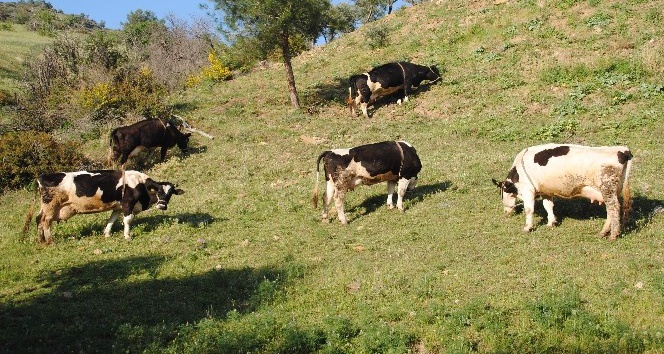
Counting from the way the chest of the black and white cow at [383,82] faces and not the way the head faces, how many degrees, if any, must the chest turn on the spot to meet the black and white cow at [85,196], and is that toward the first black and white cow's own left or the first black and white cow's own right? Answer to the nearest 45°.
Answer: approximately 180°

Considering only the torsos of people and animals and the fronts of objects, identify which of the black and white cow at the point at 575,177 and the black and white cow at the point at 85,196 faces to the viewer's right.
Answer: the black and white cow at the point at 85,196

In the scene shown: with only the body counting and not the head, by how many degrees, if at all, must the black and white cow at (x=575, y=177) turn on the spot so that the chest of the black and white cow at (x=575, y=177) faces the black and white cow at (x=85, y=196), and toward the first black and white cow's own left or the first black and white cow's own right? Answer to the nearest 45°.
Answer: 0° — it already faces it

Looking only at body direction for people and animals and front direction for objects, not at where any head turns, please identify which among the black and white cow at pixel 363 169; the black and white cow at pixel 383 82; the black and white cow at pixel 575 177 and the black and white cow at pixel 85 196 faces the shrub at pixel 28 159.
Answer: the black and white cow at pixel 575 177

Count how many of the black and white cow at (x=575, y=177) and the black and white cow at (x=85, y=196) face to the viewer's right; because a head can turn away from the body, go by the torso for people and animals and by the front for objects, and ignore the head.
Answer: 1

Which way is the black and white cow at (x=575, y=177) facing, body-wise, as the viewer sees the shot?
to the viewer's left

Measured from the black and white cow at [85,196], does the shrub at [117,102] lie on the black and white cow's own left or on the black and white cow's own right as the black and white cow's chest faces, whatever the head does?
on the black and white cow's own left

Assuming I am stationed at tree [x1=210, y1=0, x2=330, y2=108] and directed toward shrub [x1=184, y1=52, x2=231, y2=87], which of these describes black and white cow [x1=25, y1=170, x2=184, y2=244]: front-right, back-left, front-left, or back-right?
back-left

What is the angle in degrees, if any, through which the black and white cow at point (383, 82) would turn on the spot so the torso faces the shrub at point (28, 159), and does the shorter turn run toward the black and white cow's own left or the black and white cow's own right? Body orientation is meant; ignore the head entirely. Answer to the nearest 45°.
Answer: approximately 180°

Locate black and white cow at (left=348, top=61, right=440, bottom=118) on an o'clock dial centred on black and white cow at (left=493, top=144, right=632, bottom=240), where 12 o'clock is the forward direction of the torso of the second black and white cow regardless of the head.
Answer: The black and white cow at (left=348, top=61, right=440, bottom=118) is roughly at 2 o'clock from the black and white cow at (left=493, top=144, right=632, bottom=240).

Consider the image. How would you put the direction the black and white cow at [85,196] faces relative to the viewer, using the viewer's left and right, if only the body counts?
facing to the right of the viewer

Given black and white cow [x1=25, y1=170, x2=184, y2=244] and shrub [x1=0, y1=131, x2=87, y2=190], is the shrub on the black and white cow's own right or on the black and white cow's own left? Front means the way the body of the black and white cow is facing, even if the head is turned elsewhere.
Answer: on the black and white cow's own left
